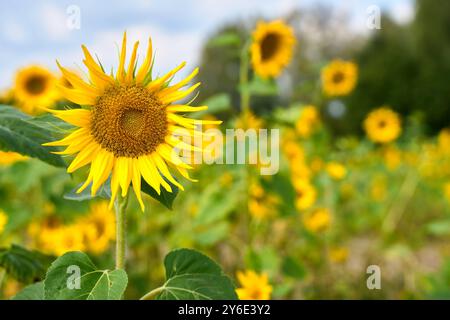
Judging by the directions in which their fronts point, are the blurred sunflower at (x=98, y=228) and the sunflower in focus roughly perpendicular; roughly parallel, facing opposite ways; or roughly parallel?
roughly parallel

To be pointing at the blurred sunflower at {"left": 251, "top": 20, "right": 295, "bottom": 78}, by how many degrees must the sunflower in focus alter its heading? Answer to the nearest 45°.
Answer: approximately 135° to its left

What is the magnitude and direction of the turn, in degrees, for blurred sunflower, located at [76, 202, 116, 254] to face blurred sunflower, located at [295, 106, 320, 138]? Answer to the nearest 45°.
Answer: approximately 135° to its left

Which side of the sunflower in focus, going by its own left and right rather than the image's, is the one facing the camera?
front

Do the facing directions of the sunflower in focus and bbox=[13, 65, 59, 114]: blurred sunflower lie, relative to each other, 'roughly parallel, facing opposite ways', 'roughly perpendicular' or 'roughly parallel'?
roughly parallel

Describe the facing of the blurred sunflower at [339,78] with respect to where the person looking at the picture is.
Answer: facing the viewer

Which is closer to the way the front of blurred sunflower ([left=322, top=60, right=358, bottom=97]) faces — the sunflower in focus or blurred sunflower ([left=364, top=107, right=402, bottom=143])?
the sunflower in focus

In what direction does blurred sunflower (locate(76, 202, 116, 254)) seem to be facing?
toward the camera

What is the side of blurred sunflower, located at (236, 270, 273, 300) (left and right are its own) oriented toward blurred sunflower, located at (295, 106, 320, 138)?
back

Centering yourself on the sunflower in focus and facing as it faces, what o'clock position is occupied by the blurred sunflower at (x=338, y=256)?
The blurred sunflower is roughly at 7 o'clock from the sunflower in focus.

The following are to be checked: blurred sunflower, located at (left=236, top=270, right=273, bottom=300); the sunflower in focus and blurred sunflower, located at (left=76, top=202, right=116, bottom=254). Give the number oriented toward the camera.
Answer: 3

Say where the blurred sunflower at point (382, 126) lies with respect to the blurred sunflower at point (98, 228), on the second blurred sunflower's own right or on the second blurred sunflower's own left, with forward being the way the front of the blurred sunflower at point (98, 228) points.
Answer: on the second blurred sunflower's own left
